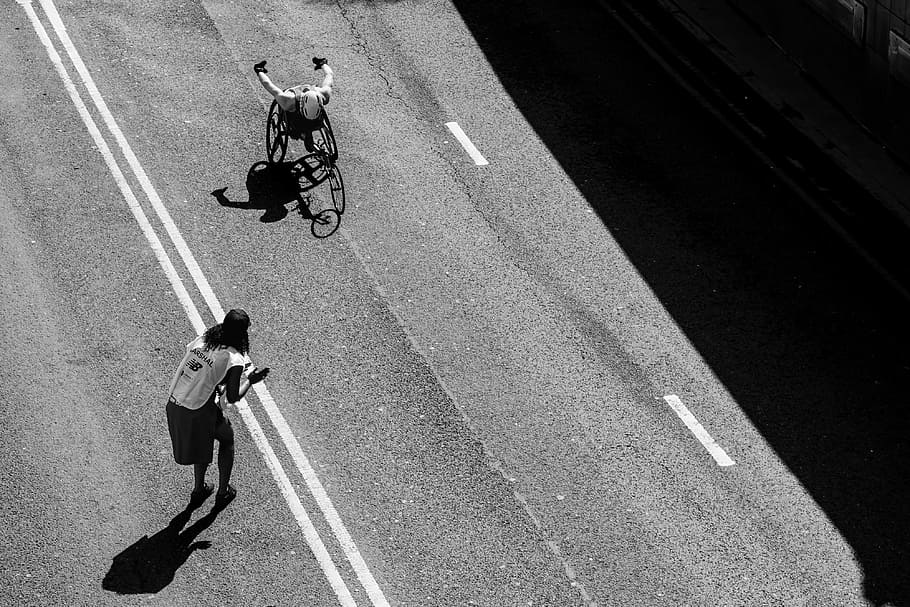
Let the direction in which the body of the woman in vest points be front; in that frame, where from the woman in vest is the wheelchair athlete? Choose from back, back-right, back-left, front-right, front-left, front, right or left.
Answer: front-left

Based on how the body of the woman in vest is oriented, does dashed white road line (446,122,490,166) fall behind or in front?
in front

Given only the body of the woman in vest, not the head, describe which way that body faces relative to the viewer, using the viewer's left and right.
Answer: facing away from the viewer and to the right of the viewer

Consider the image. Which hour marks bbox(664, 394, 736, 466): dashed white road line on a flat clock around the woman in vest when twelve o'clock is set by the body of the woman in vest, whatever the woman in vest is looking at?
The dashed white road line is roughly at 1 o'clock from the woman in vest.

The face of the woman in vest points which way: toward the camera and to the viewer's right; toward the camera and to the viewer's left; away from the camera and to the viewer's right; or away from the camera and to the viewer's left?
away from the camera and to the viewer's right

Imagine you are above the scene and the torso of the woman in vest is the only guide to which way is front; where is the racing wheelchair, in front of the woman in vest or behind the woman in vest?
in front
